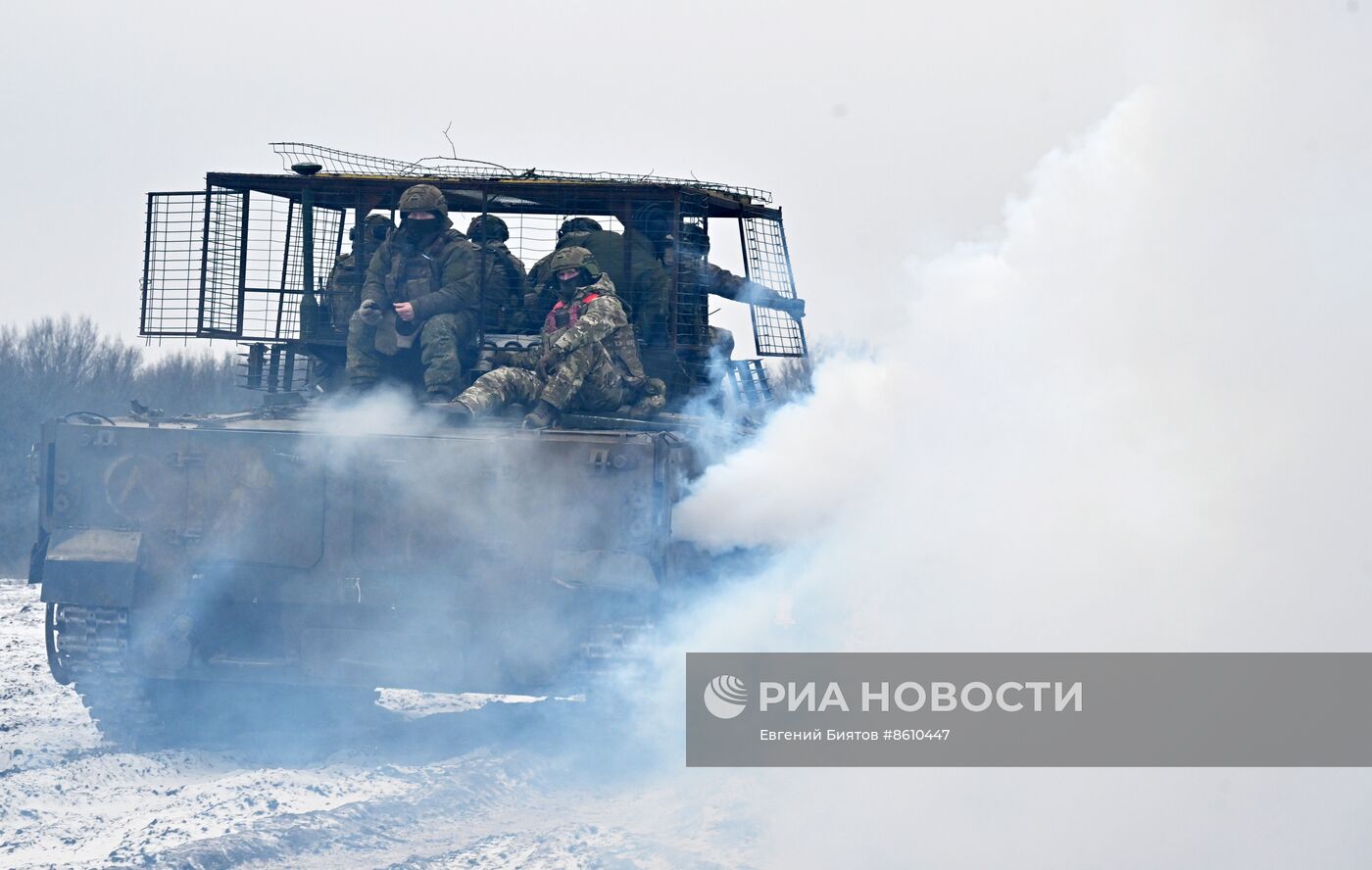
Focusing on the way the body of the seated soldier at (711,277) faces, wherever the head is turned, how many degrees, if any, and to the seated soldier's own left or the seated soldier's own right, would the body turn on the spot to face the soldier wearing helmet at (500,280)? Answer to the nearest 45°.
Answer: approximately 180°

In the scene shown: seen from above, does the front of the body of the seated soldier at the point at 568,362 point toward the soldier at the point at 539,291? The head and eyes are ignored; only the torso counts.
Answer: no

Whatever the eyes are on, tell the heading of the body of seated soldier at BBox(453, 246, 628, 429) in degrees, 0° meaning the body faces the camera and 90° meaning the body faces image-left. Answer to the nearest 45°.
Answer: approximately 45°

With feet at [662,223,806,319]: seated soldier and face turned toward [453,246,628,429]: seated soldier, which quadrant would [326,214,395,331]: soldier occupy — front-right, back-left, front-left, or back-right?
front-right

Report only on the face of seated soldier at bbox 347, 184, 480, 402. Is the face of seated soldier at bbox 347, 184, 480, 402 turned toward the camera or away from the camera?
toward the camera

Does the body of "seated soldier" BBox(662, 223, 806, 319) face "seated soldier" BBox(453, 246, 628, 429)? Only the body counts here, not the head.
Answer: no

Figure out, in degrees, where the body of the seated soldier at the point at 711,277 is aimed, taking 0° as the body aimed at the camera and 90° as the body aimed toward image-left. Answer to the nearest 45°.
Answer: approximately 270°

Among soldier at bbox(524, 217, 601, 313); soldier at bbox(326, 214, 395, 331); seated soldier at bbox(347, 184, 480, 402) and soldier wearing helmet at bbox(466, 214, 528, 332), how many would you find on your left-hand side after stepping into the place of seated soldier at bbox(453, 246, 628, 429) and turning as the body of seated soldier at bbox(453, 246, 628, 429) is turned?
0

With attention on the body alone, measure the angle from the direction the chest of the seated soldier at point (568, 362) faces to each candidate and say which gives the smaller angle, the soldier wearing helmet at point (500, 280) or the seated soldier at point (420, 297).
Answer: the seated soldier

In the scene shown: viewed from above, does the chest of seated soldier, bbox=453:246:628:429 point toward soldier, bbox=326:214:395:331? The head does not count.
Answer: no

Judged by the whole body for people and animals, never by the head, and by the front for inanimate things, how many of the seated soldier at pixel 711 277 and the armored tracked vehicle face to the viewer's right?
1

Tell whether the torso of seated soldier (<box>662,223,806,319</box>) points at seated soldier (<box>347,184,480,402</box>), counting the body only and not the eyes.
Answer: no

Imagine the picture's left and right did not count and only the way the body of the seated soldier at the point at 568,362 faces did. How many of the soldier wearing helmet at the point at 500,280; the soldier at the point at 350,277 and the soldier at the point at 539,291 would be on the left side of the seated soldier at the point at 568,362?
0
